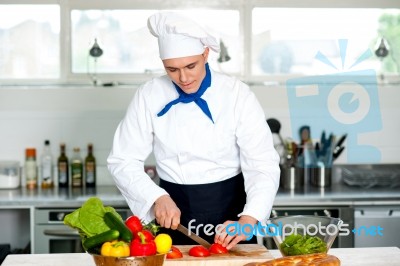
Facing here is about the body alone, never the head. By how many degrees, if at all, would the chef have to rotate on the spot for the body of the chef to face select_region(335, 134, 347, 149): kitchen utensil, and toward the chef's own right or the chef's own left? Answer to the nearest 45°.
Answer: approximately 135° to the chef's own left

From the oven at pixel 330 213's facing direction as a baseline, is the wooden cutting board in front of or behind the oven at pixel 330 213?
in front

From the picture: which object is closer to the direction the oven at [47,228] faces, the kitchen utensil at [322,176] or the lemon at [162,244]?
the lemon

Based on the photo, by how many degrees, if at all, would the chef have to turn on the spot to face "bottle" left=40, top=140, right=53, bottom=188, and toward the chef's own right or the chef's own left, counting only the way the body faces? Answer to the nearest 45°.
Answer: approximately 135° to the chef's own right

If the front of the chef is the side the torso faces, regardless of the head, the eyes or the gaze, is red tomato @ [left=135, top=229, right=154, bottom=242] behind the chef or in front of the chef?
in front

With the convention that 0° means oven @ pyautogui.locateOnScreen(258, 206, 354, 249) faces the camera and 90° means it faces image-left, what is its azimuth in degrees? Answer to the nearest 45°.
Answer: approximately 0°

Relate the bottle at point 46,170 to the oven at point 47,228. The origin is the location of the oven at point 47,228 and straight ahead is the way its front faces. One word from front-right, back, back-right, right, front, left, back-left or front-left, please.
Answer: back

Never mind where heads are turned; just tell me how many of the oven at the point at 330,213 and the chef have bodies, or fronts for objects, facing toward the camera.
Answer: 2

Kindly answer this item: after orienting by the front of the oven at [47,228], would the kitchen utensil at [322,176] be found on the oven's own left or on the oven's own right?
on the oven's own left

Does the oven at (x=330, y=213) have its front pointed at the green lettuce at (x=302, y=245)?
yes
